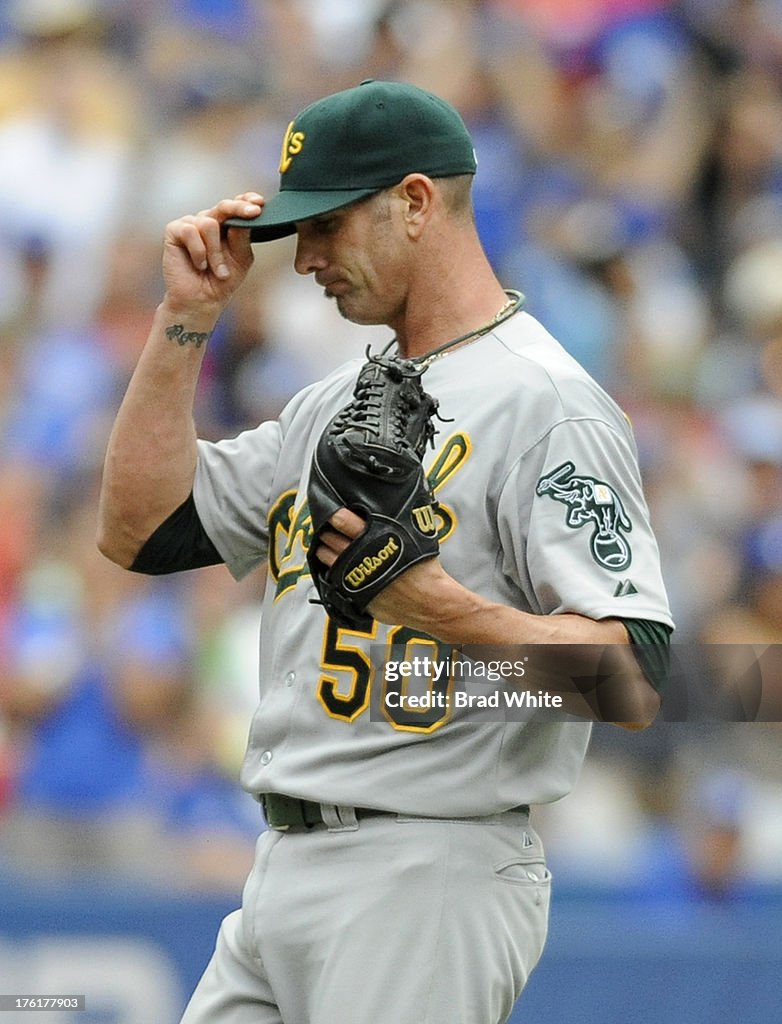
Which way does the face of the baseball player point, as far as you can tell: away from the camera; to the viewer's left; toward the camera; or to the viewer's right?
to the viewer's left

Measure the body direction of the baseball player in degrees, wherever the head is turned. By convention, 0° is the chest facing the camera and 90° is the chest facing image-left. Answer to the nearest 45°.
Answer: approximately 45°
